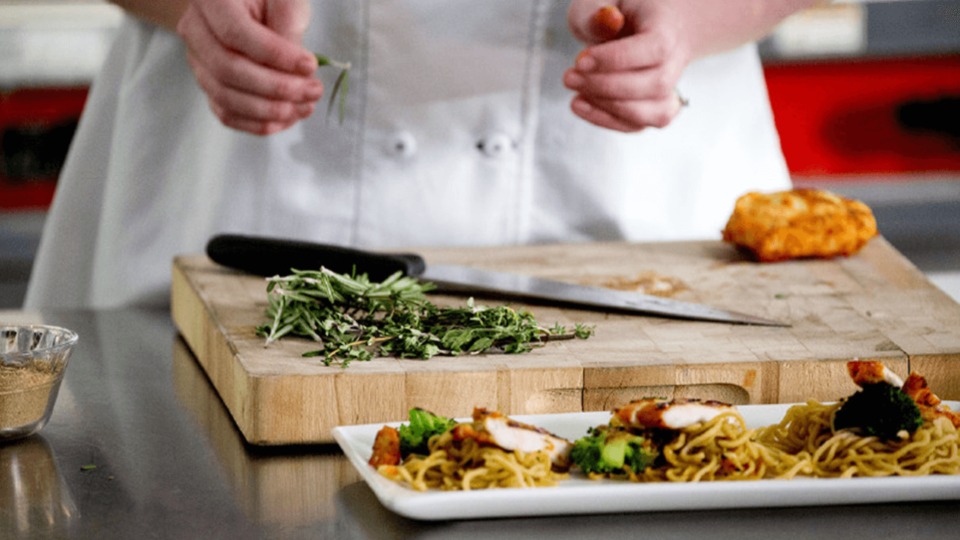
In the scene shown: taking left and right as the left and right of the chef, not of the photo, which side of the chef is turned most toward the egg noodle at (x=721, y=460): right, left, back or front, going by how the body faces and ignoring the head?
front

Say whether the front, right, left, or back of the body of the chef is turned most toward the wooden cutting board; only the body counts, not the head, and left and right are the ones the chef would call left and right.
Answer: front

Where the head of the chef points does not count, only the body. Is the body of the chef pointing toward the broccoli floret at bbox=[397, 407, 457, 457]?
yes

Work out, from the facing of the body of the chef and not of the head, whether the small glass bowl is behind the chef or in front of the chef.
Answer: in front

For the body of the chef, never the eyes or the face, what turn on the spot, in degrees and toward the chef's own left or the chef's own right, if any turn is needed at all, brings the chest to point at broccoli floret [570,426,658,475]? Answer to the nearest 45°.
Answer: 0° — they already face it

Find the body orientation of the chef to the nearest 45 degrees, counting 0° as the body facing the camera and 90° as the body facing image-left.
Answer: approximately 0°
